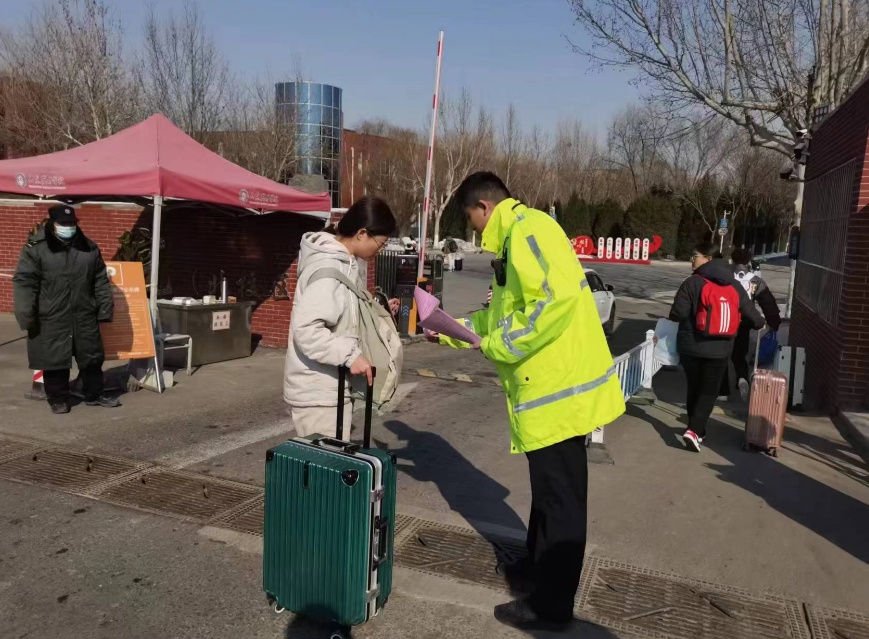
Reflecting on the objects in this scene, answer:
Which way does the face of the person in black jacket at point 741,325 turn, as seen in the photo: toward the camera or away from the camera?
away from the camera

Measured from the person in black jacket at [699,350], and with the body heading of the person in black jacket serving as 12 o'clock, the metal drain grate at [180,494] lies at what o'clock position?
The metal drain grate is roughly at 9 o'clock from the person in black jacket.

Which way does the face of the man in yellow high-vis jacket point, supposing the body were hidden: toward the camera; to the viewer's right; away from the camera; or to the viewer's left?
to the viewer's left

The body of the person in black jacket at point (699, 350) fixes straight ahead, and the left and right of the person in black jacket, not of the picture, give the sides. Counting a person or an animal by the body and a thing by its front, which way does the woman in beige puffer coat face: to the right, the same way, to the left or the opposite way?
to the right

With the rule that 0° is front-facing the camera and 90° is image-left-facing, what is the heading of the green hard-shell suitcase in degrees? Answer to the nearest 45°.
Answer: approximately 45°

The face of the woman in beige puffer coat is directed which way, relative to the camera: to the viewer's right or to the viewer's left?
to the viewer's right

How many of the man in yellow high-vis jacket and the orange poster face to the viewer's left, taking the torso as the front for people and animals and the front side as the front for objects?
1

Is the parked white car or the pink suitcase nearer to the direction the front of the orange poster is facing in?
the pink suitcase

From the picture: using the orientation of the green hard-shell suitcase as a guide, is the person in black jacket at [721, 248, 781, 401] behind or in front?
behind

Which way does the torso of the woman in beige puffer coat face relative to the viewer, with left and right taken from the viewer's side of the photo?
facing to the right of the viewer

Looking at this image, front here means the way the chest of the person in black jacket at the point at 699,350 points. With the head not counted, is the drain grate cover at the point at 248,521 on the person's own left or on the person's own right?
on the person's own left
